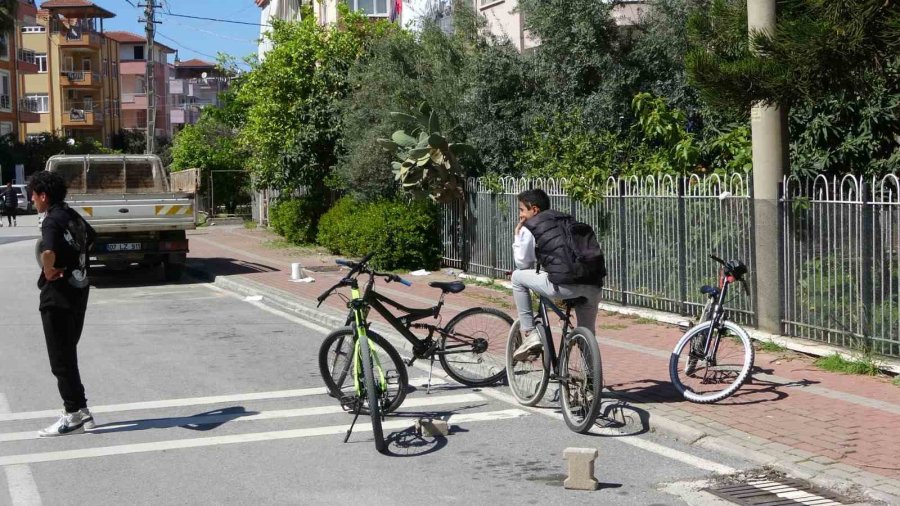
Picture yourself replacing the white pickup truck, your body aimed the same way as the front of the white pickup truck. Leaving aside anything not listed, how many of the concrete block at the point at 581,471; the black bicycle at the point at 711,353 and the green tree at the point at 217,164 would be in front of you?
1

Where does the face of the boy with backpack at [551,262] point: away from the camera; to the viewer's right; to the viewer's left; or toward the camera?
to the viewer's left

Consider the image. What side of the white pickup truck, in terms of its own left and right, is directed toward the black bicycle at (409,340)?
back

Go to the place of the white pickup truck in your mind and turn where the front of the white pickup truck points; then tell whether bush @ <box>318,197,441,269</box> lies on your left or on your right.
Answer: on your right

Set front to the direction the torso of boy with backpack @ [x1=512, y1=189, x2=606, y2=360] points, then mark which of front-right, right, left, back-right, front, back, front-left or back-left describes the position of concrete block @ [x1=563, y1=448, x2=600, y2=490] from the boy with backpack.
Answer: back-left

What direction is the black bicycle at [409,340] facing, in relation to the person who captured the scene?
facing the viewer and to the left of the viewer

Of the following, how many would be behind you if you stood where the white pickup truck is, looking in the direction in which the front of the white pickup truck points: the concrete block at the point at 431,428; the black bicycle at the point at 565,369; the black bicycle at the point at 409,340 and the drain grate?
4

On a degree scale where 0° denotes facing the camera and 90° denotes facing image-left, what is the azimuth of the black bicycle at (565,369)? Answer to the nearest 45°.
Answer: approximately 135°

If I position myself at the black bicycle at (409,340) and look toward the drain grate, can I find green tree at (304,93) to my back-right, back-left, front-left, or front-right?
back-left

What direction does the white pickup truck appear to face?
away from the camera

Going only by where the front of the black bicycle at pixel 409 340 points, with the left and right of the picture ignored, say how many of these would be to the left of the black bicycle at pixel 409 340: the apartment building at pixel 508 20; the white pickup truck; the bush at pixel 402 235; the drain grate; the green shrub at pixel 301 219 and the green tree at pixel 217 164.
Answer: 1

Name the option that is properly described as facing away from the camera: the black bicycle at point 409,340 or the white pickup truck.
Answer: the white pickup truck

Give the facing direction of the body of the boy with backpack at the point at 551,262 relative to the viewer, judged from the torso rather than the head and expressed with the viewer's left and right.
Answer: facing away from the viewer and to the left of the viewer

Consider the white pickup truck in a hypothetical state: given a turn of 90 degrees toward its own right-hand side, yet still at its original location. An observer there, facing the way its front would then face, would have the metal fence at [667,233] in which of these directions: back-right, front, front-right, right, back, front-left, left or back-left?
front-right

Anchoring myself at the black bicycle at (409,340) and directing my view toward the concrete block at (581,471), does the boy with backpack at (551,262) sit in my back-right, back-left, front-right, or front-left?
front-left

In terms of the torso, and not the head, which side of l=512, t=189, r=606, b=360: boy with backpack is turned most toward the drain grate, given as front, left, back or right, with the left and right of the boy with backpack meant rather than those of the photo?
back

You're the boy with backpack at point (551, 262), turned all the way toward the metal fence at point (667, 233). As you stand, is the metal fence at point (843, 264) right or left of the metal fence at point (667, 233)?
right

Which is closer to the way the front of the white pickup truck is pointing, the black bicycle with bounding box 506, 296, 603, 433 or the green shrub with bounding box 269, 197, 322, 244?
the green shrub
